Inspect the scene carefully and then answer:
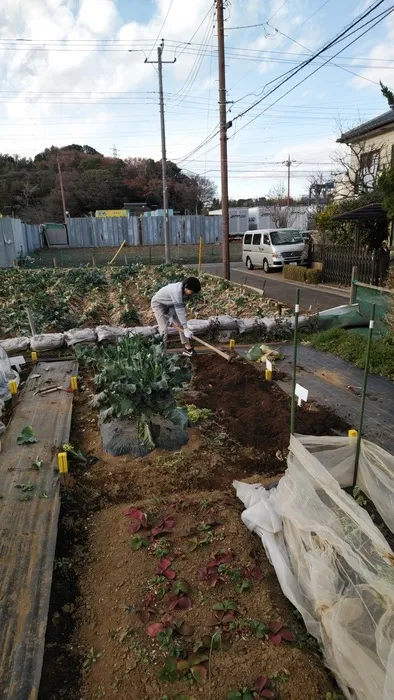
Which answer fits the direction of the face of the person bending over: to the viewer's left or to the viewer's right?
to the viewer's right

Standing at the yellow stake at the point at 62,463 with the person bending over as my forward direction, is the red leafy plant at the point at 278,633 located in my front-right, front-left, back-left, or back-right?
back-right

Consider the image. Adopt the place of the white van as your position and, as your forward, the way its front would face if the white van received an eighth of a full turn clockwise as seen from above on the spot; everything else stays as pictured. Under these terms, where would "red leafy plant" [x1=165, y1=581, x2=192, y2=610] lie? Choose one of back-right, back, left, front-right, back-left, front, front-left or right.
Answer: front

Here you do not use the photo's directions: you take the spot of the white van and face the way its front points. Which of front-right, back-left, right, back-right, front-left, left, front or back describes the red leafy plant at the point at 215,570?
front-right

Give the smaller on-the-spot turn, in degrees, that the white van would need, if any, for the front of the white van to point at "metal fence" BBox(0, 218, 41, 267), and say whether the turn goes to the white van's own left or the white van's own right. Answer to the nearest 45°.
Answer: approximately 135° to the white van's own right

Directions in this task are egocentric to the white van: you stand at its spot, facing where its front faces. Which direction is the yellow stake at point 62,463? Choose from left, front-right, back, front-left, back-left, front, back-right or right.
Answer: front-right

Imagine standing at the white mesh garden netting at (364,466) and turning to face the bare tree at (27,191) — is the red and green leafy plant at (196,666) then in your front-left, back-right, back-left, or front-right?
back-left
